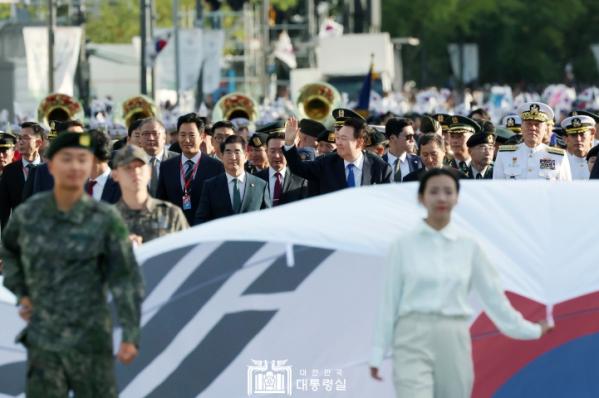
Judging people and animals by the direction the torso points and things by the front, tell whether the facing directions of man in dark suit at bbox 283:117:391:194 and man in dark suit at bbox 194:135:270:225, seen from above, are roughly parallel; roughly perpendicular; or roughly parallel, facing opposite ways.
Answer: roughly parallel

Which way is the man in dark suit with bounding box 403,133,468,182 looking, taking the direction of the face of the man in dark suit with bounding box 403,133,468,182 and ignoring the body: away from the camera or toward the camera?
toward the camera

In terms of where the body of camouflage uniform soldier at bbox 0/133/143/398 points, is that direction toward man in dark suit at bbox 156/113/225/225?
no

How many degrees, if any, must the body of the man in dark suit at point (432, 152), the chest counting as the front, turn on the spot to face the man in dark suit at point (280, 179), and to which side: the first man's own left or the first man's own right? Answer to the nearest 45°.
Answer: approximately 90° to the first man's own right

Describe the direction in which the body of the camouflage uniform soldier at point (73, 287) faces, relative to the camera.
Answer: toward the camera

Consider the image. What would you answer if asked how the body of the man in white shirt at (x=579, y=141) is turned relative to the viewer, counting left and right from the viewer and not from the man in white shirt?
facing the viewer

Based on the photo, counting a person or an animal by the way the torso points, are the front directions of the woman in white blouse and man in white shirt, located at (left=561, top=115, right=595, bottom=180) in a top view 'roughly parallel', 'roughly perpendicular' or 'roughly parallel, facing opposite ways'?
roughly parallel

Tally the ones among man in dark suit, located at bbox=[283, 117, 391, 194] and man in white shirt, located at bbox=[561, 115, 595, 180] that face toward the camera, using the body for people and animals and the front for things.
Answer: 2

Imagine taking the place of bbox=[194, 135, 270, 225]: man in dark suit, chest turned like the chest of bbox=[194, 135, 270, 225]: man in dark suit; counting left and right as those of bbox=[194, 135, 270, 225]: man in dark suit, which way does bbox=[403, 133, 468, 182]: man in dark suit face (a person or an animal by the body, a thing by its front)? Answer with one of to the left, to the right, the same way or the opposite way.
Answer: the same way

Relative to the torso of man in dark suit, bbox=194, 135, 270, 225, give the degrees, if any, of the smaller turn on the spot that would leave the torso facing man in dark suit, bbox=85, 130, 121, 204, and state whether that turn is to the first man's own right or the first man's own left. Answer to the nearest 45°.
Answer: approximately 45° to the first man's own right

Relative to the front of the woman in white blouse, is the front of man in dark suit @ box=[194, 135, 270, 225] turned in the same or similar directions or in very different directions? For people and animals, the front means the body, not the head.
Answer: same or similar directions

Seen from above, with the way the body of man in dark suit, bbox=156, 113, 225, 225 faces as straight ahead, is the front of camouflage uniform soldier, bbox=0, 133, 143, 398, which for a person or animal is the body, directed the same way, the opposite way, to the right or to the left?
the same way

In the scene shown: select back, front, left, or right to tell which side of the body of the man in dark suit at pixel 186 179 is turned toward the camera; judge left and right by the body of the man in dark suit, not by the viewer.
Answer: front

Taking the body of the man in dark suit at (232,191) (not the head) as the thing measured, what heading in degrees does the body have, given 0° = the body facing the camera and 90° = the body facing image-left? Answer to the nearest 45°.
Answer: approximately 0°

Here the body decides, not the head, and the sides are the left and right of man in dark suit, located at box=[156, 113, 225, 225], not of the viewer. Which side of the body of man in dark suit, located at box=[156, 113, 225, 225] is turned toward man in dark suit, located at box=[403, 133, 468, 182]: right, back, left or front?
left

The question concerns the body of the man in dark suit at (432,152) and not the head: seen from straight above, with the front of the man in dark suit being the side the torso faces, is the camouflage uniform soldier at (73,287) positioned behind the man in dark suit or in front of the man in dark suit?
in front

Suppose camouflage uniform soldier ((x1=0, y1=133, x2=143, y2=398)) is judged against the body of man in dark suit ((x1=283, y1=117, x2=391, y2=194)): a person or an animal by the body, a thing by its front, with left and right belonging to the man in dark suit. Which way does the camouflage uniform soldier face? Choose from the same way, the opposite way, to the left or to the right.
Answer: the same way

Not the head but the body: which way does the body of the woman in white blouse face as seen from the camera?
toward the camera

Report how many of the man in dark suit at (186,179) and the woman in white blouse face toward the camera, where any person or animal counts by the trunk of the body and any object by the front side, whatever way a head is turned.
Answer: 2
